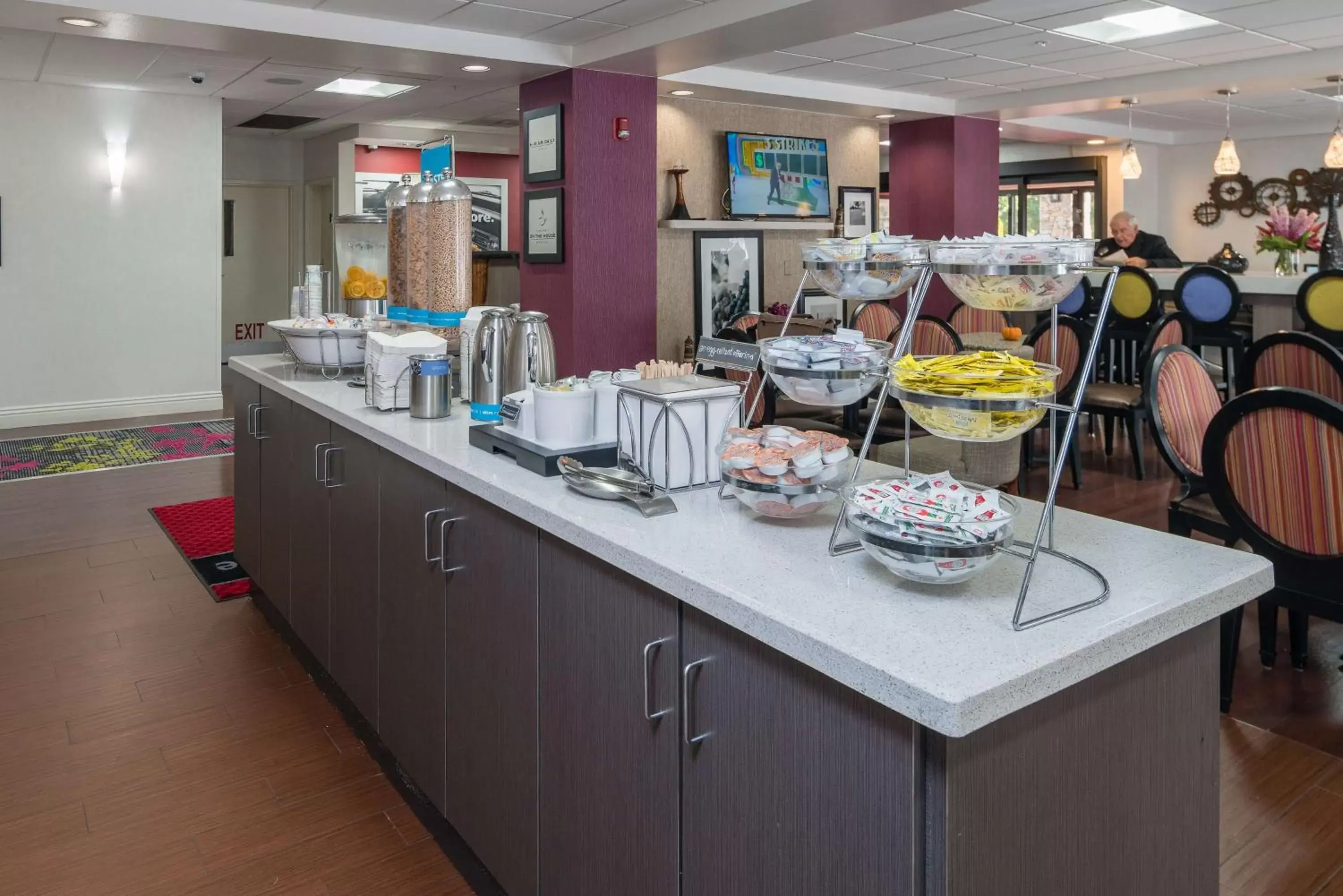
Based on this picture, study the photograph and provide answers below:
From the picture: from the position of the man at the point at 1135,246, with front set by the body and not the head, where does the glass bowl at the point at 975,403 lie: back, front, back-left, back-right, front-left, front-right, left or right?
front-left

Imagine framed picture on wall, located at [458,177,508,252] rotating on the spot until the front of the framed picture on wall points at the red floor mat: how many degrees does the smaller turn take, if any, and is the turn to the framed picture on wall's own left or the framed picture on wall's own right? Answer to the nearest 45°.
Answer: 0° — it already faces it

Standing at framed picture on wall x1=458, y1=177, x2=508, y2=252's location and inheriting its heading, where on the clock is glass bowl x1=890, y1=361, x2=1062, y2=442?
The glass bowl is roughly at 12 o'clock from the framed picture on wall.

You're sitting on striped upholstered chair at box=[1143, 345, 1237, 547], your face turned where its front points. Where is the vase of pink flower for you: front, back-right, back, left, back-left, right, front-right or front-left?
back-left

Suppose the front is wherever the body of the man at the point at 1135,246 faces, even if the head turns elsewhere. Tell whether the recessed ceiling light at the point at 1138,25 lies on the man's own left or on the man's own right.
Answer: on the man's own left

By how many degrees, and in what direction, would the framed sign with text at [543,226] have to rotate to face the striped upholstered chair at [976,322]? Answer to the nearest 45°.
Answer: approximately 135° to its left

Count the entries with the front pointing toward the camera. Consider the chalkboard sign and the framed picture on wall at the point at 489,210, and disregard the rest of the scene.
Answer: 2

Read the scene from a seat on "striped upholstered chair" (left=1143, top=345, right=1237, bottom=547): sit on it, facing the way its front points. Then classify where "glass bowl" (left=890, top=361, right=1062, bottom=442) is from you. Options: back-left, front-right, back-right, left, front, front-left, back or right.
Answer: front-right
